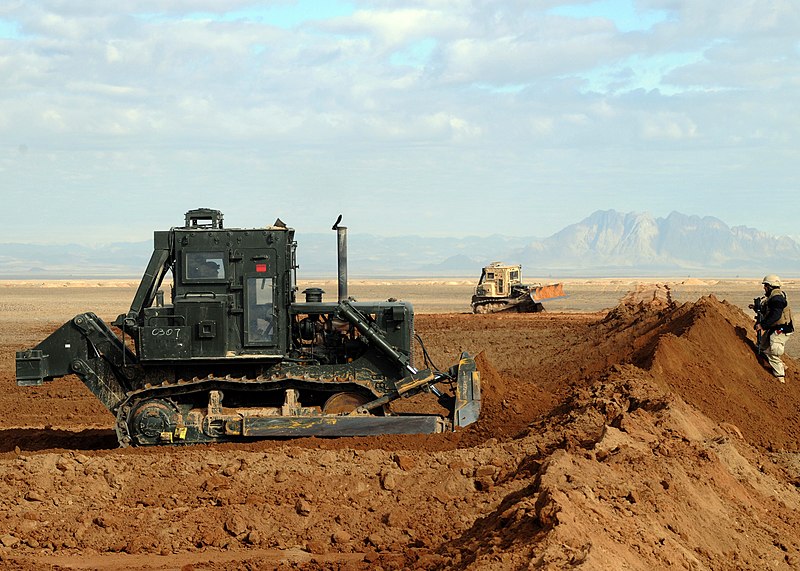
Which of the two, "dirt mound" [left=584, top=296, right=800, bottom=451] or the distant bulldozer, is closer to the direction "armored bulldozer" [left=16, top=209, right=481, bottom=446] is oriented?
the dirt mound

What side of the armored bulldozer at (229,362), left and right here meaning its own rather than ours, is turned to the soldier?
front

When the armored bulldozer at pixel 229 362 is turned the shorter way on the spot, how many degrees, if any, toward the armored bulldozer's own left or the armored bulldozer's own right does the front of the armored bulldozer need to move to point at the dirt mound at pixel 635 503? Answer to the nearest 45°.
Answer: approximately 45° to the armored bulldozer's own right

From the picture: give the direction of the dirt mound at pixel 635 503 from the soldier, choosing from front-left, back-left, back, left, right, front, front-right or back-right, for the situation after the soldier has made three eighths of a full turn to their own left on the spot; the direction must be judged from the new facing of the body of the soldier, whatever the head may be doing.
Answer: front-right

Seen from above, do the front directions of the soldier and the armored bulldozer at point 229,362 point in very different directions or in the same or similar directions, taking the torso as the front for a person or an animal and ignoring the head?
very different directions

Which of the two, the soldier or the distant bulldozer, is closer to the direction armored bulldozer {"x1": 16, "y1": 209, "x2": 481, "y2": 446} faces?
the soldier

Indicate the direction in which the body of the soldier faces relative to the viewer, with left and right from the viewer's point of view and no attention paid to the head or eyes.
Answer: facing to the left of the viewer

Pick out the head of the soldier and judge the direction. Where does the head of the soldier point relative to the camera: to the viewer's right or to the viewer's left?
to the viewer's left

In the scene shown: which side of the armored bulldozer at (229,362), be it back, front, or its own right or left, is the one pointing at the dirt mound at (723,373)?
front

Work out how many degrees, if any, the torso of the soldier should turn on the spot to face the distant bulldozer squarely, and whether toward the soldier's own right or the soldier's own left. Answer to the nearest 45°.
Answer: approximately 45° to the soldier's own right

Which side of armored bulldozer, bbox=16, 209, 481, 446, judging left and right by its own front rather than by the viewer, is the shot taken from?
right
